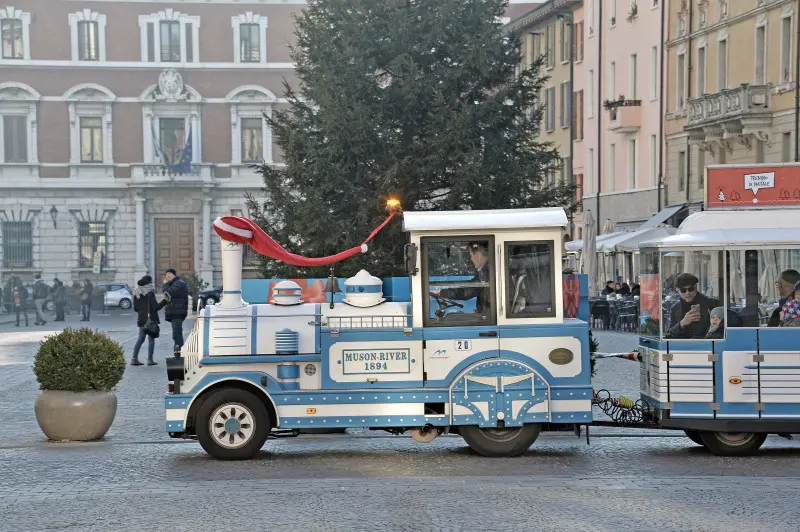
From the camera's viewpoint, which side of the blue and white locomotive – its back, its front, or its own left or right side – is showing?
left

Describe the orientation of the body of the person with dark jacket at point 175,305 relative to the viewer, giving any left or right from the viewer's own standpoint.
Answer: facing to the left of the viewer

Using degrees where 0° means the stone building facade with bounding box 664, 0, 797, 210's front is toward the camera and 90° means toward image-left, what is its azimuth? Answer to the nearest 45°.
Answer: approximately 45°

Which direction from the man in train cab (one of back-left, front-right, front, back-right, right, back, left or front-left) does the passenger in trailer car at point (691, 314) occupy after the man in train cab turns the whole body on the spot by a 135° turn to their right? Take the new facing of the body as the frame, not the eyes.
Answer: front-right

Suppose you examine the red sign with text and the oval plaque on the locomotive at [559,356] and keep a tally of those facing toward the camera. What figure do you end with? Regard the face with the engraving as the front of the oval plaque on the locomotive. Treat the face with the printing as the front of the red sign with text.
2

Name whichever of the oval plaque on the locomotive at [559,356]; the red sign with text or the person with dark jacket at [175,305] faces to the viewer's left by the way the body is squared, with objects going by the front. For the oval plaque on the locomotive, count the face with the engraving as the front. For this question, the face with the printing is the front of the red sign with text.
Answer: the person with dark jacket

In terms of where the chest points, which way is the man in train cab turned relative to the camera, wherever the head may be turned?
to the viewer's left
